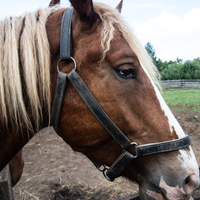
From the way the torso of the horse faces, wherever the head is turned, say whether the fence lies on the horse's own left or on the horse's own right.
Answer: on the horse's own left

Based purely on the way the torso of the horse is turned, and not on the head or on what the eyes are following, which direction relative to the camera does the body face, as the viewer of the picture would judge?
to the viewer's right
